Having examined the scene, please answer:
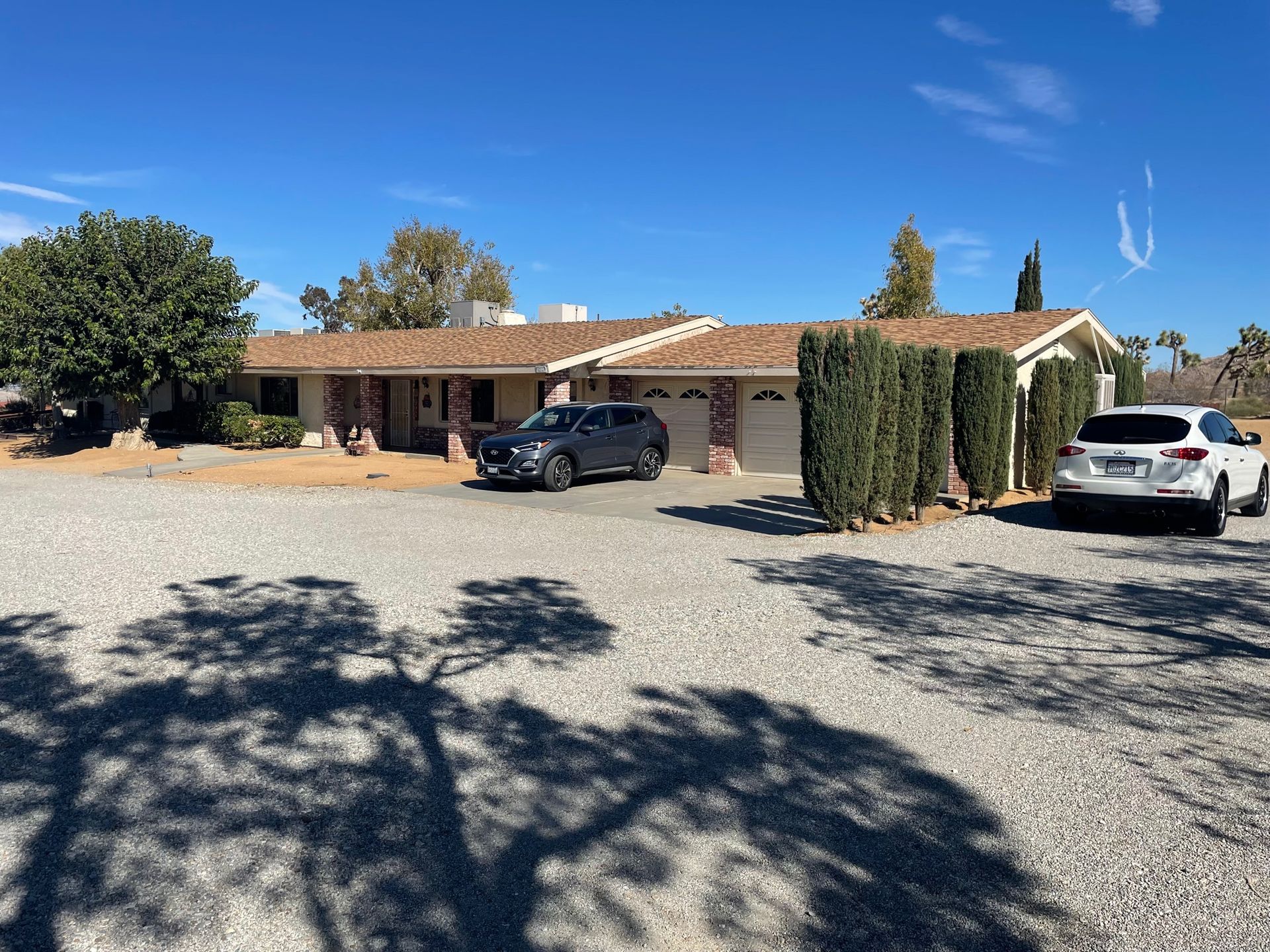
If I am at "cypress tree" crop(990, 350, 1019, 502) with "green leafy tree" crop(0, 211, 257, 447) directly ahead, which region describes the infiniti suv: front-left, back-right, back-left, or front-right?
back-left

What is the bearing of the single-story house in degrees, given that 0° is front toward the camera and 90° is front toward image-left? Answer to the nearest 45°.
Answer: approximately 45°

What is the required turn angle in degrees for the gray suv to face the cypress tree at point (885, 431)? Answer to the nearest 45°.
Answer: approximately 90° to its left

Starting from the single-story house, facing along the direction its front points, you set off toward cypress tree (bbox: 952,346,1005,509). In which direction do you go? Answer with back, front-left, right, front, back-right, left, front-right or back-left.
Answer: left

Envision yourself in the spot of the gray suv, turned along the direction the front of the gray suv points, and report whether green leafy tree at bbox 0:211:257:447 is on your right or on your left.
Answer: on your right

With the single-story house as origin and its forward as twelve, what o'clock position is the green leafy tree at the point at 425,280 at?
The green leafy tree is roughly at 4 o'clock from the single-story house.

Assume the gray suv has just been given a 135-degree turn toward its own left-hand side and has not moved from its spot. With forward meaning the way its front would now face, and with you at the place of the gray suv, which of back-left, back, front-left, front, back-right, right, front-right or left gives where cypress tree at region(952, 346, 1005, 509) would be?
front-right

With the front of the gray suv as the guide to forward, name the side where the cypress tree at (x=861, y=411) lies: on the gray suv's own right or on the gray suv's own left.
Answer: on the gray suv's own left

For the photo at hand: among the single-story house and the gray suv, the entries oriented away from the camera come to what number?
0

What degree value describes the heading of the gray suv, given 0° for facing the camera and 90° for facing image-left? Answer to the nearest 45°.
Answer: approximately 45°

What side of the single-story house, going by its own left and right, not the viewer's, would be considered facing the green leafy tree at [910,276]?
back
